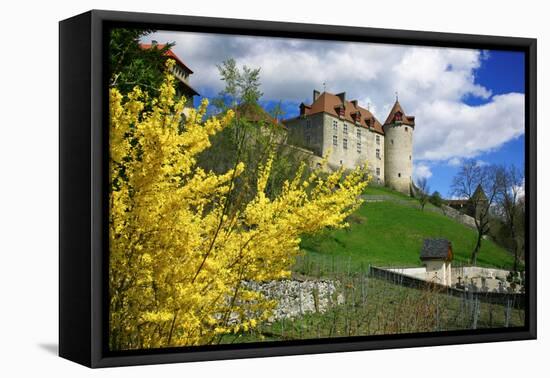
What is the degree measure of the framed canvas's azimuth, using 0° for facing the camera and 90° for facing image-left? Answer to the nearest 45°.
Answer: approximately 315°
